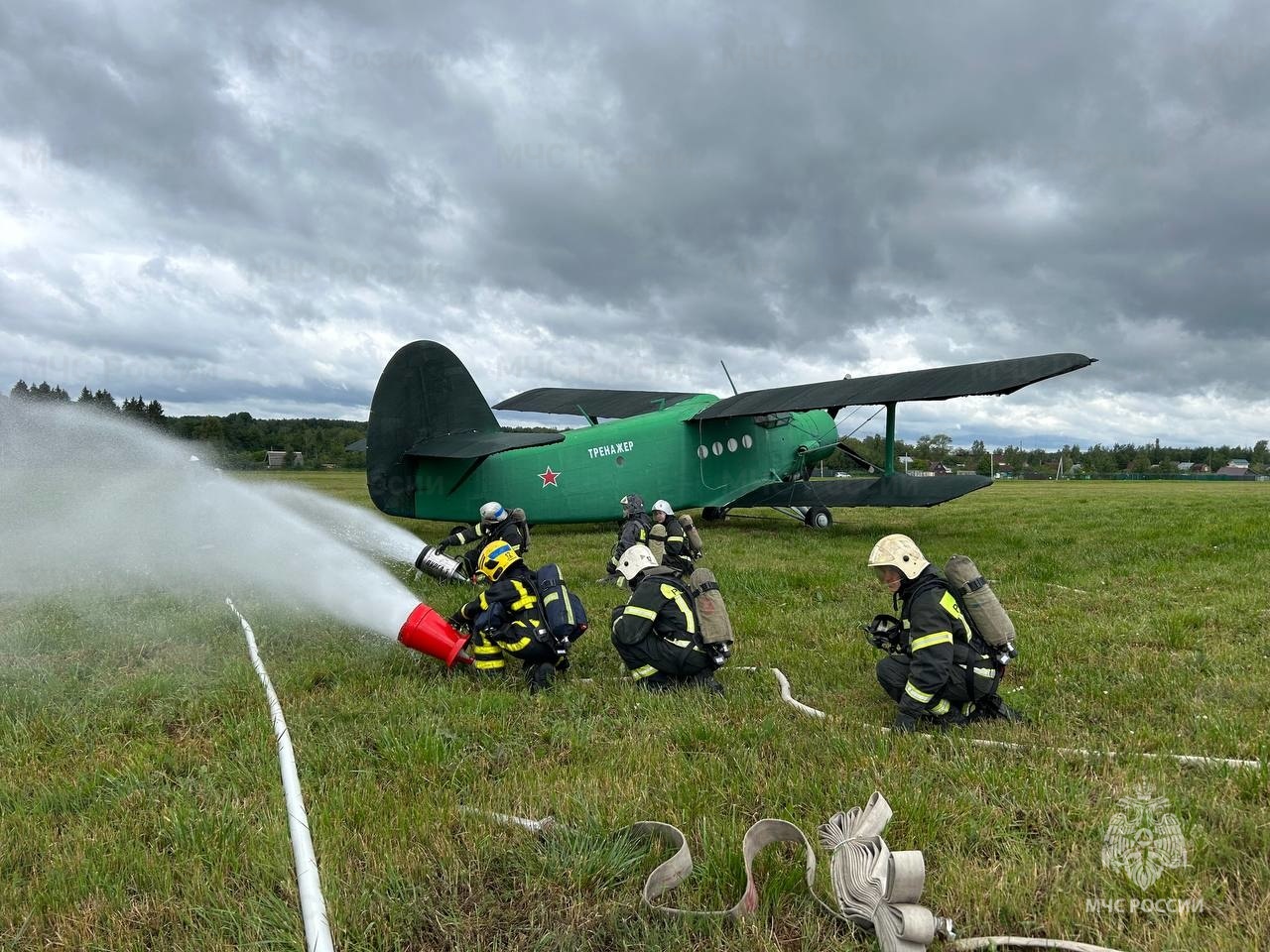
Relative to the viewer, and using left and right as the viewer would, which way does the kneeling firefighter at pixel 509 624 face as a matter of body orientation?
facing to the left of the viewer

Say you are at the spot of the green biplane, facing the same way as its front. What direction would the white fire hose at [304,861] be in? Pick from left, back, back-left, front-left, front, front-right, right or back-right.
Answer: back-right

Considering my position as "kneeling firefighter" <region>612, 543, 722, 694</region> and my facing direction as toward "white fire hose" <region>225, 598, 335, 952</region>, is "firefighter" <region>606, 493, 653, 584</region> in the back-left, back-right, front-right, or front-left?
back-right

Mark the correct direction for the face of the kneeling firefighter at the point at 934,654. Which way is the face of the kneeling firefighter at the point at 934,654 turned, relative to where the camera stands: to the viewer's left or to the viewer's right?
to the viewer's left

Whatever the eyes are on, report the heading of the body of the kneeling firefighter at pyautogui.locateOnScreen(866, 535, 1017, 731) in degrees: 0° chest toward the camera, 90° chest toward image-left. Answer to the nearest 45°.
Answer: approximately 90°

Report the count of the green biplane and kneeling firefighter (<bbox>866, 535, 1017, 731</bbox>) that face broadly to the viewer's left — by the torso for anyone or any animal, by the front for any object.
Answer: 1

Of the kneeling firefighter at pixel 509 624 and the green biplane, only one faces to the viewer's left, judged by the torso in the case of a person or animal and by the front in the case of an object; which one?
the kneeling firefighter

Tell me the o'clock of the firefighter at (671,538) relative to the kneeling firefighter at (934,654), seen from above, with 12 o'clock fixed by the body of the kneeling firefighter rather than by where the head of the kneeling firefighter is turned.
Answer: The firefighter is roughly at 2 o'clock from the kneeling firefighter.

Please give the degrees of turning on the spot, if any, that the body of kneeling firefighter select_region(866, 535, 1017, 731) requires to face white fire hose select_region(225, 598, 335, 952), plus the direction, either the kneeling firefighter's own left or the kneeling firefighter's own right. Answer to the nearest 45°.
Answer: approximately 45° to the kneeling firefighter's own left
